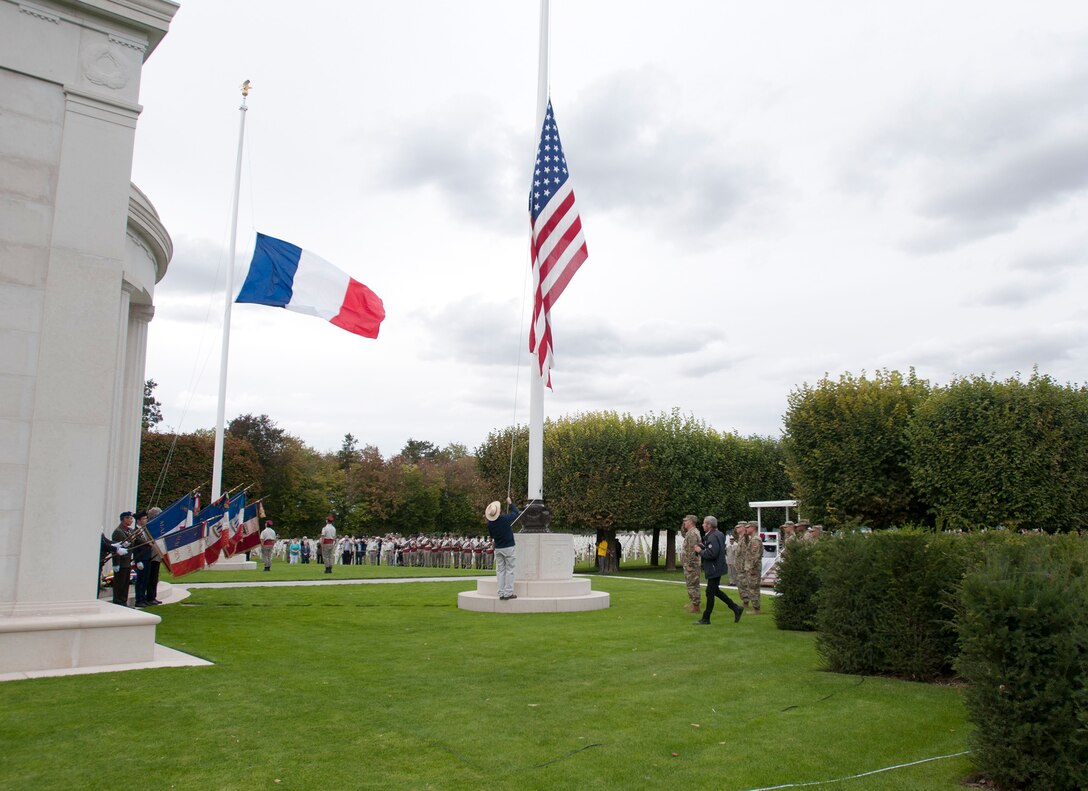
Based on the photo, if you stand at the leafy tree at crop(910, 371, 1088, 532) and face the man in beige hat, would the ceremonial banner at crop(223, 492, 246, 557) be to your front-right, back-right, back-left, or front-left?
front-right

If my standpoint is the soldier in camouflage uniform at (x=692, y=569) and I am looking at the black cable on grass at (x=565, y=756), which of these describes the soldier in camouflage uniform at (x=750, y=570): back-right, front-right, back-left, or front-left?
back-left

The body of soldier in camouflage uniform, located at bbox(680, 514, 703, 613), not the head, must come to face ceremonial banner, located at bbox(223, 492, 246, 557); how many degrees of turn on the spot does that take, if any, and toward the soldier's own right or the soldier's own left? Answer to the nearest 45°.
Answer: approximately 45° to the soldier's own right

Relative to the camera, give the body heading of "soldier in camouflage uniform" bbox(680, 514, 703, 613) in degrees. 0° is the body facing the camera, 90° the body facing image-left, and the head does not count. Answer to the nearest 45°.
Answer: approximately 90°

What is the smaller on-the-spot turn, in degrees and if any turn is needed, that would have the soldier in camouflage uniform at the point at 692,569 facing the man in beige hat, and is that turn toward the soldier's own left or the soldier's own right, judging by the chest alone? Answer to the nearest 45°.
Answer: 0° — they already face them

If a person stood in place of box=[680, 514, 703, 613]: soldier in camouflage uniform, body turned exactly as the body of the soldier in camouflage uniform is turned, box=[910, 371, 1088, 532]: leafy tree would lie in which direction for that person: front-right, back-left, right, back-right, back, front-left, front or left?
back-right

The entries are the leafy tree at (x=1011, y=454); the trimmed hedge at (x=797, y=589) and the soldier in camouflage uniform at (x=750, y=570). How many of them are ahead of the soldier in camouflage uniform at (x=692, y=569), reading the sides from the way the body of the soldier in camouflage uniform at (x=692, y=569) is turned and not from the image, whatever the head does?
0

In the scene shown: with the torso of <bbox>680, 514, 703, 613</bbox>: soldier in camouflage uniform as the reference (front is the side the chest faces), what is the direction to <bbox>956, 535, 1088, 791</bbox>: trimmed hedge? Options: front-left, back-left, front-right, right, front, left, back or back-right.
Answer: left

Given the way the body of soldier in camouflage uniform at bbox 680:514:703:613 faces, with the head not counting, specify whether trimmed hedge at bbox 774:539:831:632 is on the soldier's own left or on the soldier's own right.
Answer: on the soldier's own left

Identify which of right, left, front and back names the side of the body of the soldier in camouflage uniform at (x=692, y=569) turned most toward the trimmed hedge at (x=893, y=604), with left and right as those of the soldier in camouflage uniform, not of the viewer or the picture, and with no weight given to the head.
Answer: left

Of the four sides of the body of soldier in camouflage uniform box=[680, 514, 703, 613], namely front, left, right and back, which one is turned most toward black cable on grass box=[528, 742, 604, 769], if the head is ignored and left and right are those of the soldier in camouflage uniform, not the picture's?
left

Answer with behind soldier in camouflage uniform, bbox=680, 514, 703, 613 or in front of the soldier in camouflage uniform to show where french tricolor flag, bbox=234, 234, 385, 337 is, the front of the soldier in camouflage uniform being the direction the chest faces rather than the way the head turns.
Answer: in front

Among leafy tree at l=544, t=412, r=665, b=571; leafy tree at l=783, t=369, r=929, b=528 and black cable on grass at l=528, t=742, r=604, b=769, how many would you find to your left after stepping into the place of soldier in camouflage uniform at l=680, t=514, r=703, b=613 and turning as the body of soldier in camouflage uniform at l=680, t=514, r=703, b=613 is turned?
1
